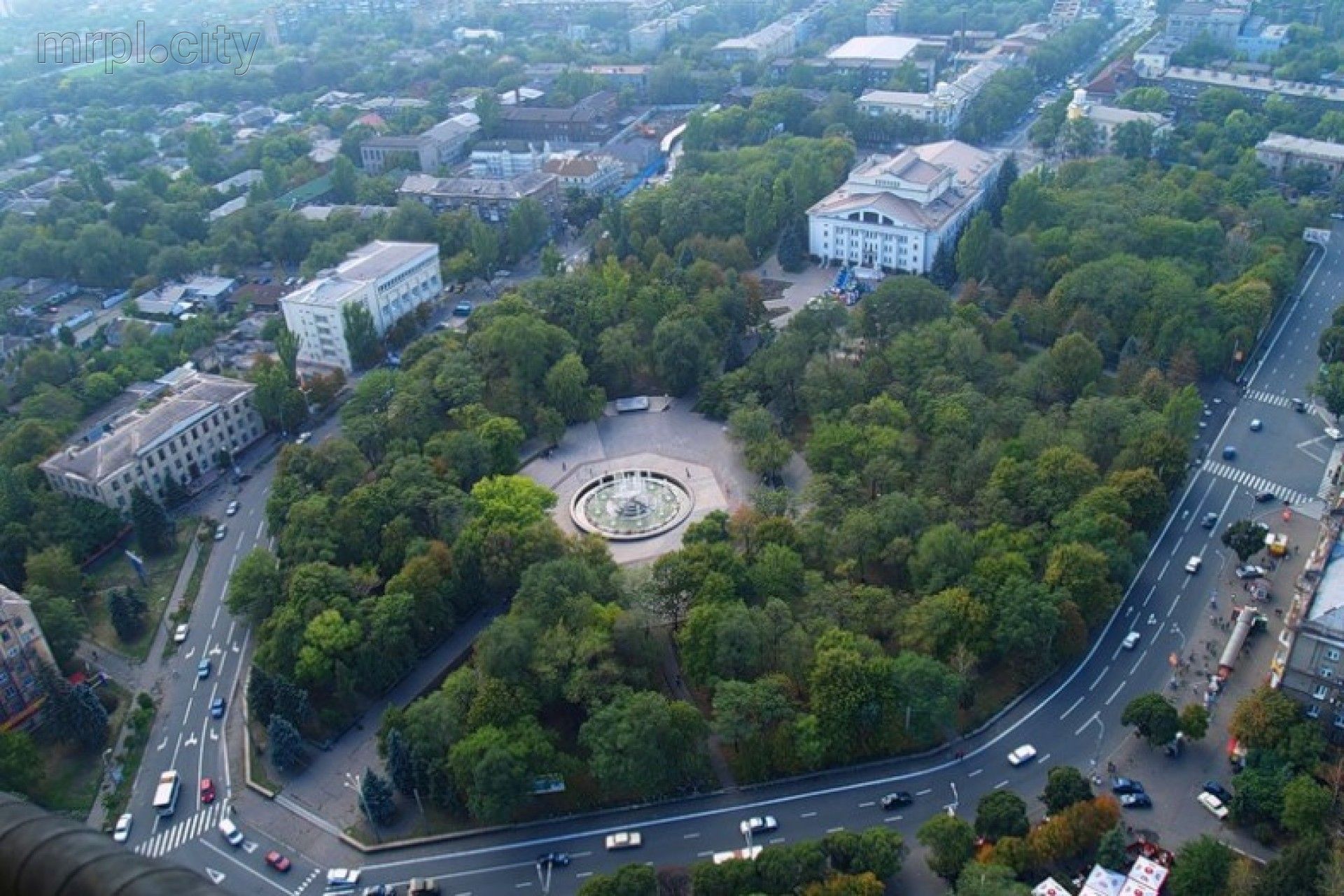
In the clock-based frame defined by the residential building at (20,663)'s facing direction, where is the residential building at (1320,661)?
the residential building at (1320,661) is roughly at 12 o'clock from the residential building at (20,663).

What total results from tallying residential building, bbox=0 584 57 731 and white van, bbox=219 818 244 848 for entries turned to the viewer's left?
0

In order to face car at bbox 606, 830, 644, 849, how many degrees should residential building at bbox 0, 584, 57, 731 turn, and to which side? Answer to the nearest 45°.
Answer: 0° — it already faces it

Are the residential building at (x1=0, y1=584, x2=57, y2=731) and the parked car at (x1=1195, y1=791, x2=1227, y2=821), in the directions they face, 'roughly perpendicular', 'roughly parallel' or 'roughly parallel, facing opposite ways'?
roughly perpendicular

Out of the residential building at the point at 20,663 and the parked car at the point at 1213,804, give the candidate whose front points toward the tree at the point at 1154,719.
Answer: the residential building

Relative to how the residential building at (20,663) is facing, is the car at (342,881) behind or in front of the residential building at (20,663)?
in front

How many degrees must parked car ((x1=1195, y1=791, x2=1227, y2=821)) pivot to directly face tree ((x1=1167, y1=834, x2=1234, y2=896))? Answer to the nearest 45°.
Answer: approximately 45° to its right

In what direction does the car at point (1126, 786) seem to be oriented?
to the viewer's right

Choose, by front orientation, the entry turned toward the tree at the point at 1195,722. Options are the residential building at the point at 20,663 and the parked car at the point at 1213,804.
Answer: the residential building

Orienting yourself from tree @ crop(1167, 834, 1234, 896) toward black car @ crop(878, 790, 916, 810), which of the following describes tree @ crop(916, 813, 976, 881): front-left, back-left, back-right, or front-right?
front-left

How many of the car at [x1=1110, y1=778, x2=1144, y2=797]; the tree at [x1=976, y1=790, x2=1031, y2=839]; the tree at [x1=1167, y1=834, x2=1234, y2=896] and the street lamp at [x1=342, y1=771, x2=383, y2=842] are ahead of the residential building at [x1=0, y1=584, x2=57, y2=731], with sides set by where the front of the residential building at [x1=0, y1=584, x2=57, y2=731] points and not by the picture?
4
